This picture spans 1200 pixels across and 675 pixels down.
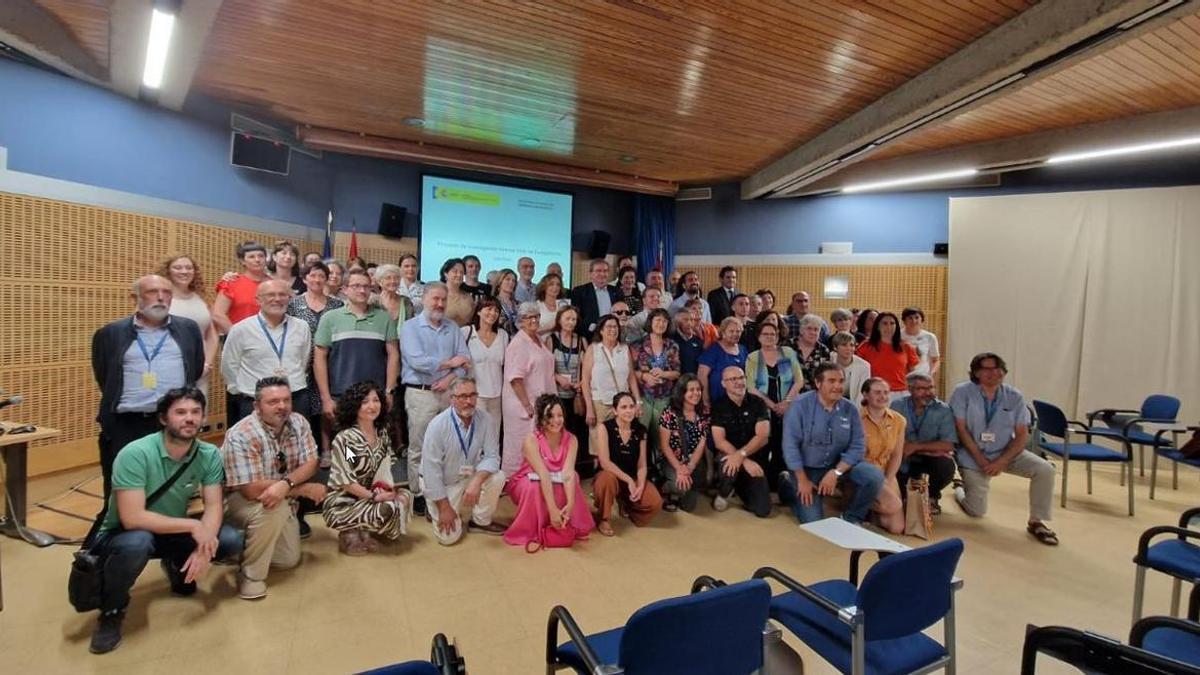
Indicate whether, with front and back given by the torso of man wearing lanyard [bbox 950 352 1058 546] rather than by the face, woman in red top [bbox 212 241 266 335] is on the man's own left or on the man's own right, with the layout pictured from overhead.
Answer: on the man's own right

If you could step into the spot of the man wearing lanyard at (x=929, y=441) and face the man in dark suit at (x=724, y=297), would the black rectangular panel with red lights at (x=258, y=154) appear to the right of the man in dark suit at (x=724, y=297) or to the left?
left

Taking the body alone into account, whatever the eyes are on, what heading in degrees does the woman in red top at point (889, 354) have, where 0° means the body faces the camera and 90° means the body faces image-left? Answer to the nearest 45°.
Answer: approximately 0°

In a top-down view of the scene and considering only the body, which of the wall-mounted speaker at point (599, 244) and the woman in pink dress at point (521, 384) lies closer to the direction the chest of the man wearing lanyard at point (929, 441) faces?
the woman in pink dress

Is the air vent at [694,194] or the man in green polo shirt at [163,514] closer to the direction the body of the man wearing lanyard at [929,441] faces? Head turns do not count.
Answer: the man in green polo shirt

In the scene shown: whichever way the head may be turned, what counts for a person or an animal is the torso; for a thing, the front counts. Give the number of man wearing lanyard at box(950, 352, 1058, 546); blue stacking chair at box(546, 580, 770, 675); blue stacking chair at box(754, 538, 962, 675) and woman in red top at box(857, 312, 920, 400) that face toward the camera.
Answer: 2

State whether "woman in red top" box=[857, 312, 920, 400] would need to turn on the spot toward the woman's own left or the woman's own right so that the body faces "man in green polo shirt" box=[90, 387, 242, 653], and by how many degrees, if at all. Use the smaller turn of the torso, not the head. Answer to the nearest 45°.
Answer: approximately 45° to the woman's own right

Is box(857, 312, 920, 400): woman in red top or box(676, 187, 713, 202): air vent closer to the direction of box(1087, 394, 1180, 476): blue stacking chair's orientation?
the woman in red top
